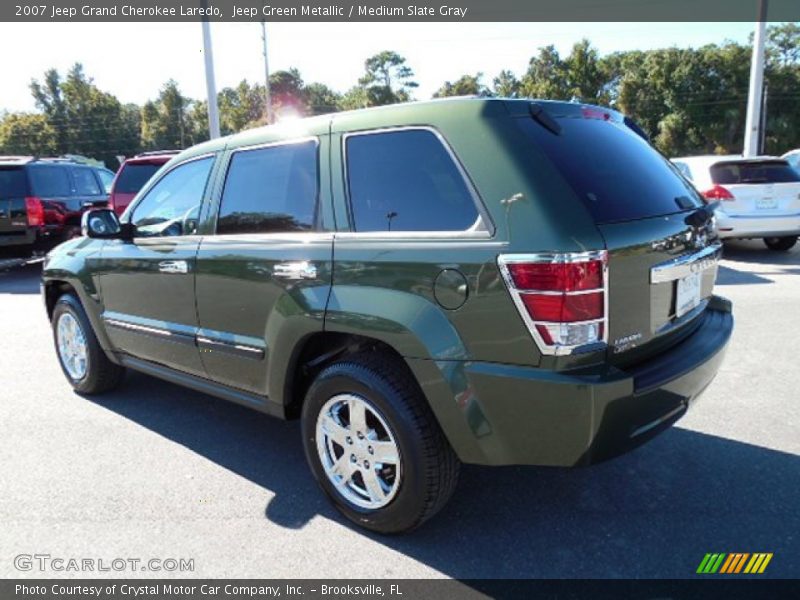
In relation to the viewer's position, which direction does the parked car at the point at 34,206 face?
facing away from the viewer and to the right of the viewer

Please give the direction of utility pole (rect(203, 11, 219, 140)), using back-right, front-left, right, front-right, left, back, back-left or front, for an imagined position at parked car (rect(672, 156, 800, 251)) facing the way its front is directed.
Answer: front-left

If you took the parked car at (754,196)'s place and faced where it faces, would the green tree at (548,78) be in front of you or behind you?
in front

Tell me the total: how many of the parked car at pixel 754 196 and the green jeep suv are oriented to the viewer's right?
0

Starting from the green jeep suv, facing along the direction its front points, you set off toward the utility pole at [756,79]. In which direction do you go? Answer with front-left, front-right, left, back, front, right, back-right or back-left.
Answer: right

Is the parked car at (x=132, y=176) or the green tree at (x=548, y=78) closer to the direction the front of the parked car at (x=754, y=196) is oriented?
the green tree

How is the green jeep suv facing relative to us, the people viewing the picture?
facing away from the viewer and to the left of the viewer

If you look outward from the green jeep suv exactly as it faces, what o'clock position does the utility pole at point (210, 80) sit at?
The utility pole is roughly at 1 o'clock from the green jeep suv.

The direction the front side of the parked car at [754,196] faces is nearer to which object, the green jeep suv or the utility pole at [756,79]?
the utility pole

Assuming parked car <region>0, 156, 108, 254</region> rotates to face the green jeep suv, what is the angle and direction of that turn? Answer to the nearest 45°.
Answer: approximately 135° to its right

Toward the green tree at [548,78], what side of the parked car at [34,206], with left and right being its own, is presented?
front
